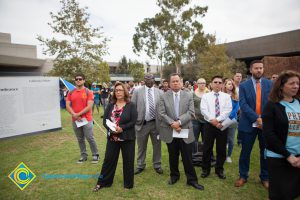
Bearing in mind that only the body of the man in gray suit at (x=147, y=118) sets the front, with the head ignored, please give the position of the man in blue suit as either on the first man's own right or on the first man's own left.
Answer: on the first man's own left

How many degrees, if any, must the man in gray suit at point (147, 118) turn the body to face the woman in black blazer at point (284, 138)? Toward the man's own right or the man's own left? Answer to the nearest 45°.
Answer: approximately 45° to the man's own left

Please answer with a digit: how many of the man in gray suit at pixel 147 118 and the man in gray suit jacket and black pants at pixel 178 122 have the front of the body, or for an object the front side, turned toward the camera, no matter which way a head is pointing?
2

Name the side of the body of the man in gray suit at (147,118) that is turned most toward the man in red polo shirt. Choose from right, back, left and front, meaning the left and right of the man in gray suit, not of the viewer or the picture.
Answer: right
